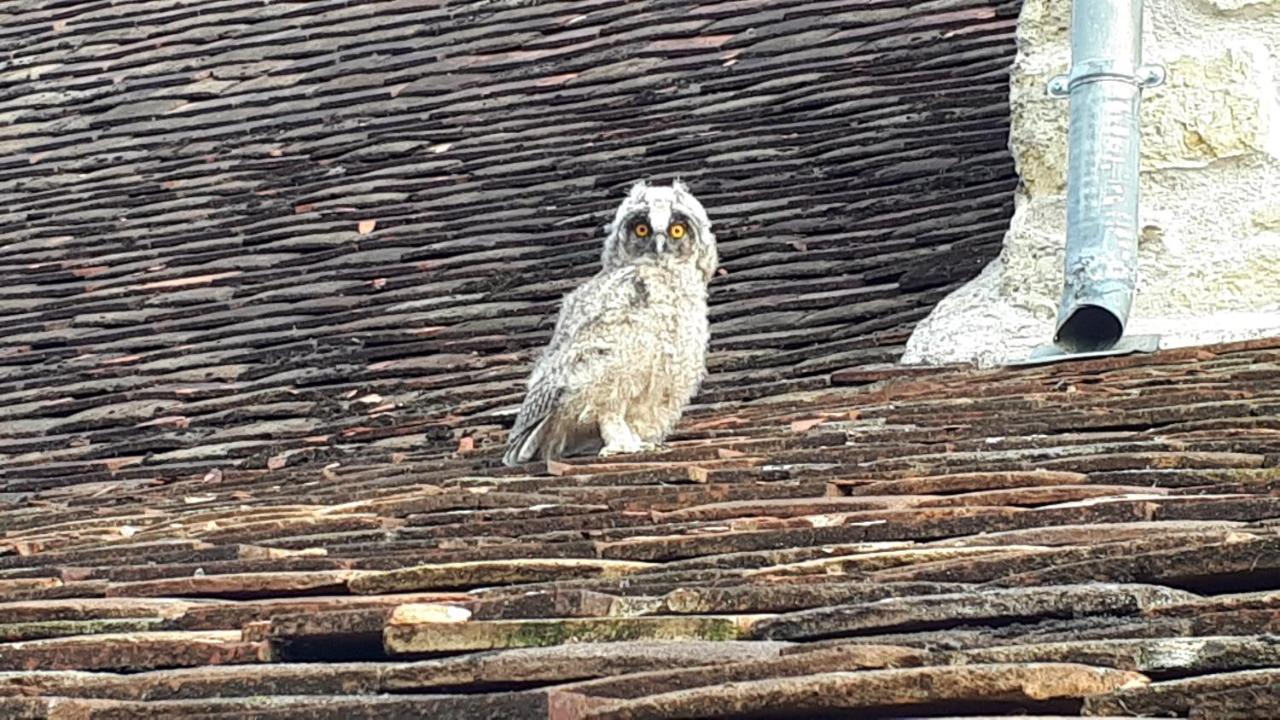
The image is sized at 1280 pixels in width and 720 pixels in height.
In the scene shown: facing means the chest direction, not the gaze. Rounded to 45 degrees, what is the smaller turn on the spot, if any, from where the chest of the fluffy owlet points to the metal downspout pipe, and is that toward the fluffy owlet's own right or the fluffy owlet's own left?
approximately 45° to the fluffy owlet's own left

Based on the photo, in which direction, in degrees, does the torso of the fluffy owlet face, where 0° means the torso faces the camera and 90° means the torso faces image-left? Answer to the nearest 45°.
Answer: approximately 315°
